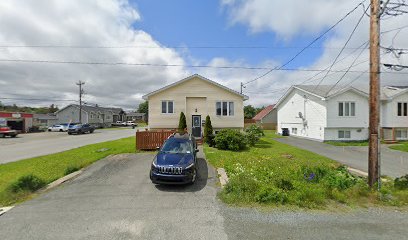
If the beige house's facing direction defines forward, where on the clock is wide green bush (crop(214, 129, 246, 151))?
The wide green bush is roughly at 11 o'clock from the beige house.

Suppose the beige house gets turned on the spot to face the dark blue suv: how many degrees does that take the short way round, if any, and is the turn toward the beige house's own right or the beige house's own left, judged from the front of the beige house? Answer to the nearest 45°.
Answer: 0° — it already faces it

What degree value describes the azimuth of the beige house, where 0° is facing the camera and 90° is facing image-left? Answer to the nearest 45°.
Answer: approximately 0°

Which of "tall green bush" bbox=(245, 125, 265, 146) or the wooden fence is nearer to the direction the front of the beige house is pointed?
the wooden fence

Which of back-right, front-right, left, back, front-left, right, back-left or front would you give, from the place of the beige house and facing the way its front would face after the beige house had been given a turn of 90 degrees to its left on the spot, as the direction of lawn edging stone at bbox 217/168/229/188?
right

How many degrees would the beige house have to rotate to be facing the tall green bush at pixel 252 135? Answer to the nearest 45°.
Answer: approximately 90° to its left

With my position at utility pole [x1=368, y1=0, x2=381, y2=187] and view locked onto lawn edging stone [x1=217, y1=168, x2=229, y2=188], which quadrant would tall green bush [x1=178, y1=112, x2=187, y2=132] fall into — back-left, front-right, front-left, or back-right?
front-right

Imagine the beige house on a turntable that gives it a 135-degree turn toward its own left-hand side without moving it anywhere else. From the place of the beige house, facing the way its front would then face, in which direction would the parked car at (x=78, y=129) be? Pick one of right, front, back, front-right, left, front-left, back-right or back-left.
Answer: left
